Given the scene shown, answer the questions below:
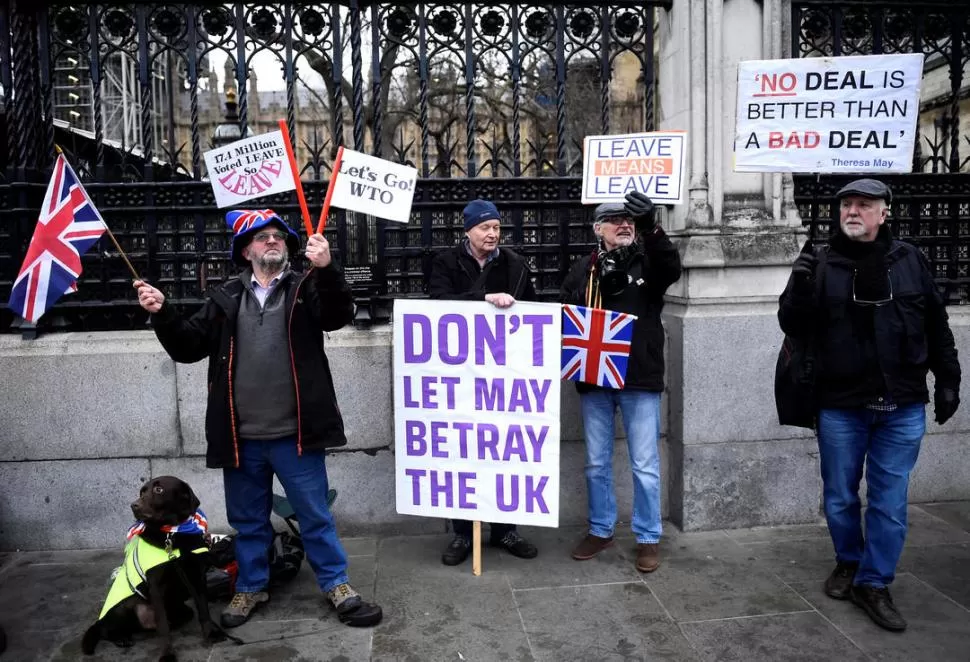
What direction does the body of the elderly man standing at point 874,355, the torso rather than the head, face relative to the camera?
toward the camera

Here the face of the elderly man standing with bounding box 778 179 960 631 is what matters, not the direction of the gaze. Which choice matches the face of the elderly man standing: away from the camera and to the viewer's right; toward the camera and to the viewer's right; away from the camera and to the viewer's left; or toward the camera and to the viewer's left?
toward the camera and to the viewer's left

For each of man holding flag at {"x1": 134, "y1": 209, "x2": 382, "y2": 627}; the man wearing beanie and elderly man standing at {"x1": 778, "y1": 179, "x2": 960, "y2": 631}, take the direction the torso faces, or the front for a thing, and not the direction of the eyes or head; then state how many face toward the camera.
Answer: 3

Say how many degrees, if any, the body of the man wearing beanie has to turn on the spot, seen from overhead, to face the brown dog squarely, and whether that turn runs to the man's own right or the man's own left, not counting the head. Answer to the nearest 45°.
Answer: approximately 45° to the man's own right

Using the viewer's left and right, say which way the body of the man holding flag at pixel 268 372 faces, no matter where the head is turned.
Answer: facing the viewer

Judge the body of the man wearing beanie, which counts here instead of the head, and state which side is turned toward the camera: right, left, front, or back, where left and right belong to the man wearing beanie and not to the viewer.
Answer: front

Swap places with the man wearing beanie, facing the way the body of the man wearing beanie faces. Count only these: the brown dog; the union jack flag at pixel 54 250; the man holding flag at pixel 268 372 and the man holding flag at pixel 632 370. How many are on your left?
1

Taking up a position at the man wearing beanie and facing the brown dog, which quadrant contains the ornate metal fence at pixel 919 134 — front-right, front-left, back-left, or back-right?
back-left

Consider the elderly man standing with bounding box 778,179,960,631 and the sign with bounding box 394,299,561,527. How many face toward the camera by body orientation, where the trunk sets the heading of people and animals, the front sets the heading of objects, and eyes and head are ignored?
2

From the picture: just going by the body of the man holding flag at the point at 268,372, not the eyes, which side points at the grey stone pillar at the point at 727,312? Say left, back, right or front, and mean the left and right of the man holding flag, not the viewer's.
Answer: left
